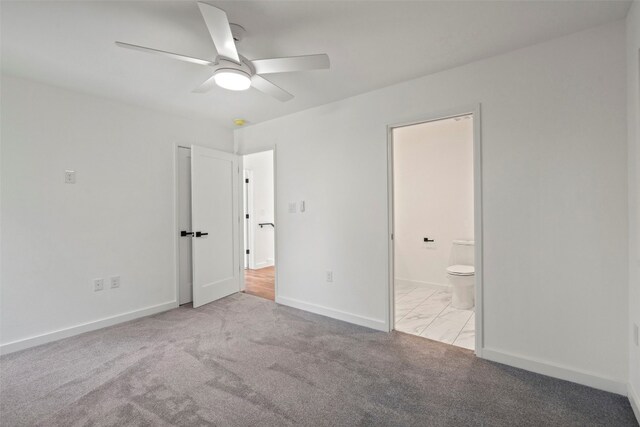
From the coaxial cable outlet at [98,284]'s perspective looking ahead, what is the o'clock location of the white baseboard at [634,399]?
The white baseboard is roughly at 11 o'clock from the coaxial cable outlet.

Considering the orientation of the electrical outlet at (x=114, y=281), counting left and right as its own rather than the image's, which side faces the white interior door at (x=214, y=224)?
left

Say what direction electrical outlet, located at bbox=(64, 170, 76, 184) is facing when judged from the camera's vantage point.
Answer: facing the viewer

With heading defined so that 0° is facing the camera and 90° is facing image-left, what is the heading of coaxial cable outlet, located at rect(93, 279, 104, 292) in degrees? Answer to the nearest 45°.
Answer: approximately 0°

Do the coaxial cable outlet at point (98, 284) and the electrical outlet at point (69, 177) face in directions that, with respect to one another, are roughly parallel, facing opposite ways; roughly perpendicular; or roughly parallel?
roughly parallel

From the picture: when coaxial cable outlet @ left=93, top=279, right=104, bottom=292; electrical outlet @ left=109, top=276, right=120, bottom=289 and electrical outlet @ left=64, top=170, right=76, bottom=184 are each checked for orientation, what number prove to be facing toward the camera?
3

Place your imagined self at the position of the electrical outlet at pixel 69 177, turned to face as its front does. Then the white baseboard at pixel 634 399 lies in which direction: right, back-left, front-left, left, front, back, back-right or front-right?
front-left

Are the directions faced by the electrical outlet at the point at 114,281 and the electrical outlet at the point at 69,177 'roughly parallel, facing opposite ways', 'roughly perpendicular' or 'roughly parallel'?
roughly parallel
